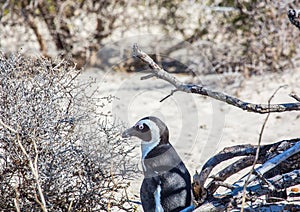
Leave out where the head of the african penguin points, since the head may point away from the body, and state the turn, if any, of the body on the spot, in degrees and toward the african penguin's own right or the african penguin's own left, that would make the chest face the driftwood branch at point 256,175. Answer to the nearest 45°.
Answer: approximately 180°

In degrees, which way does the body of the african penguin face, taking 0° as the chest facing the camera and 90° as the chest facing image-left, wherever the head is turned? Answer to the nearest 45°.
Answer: approximately 90°

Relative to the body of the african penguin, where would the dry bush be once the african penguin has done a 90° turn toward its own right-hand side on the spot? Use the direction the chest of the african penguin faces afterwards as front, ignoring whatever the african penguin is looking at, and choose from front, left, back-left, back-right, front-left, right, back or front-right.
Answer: left
